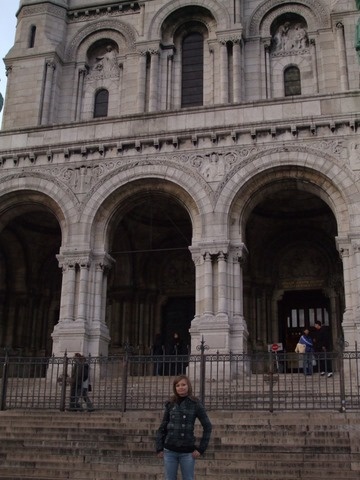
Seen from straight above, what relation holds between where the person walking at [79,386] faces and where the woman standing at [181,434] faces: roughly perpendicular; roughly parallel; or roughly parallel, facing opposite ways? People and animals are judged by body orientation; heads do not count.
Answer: roughly perpendicular

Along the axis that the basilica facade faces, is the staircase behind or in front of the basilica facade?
in front

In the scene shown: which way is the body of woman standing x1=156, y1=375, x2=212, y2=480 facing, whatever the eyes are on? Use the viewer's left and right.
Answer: facing the viewer

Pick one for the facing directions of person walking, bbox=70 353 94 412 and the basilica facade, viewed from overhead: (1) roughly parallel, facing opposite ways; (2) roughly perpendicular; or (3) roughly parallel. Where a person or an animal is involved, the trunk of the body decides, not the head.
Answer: roughly perpendicular

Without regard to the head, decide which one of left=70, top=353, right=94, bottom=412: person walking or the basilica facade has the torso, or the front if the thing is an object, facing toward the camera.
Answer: the basilica facade

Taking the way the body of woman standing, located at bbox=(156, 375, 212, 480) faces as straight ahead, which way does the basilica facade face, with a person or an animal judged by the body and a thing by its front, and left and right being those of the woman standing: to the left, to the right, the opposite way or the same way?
the same way

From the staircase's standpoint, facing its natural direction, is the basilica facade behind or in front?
behind

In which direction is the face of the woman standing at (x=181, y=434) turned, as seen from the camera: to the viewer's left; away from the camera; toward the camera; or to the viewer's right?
toward the camera

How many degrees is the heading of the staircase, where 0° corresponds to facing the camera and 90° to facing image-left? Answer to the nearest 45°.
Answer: approximately 0°

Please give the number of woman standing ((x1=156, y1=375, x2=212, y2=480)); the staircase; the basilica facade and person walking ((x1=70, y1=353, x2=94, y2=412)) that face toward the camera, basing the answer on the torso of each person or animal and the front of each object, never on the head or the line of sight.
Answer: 3
